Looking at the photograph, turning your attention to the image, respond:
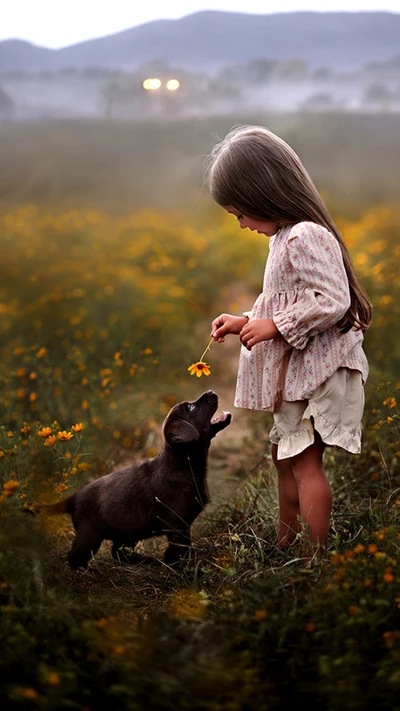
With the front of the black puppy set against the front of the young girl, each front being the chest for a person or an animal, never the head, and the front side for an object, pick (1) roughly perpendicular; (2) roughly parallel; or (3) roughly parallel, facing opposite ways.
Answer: roughly parallel, facing opposite ways

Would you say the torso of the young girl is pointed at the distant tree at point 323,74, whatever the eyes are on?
no

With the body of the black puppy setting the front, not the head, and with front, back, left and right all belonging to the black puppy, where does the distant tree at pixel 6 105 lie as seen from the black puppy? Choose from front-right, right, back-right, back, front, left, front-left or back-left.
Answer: left

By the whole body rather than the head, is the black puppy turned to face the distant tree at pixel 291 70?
no

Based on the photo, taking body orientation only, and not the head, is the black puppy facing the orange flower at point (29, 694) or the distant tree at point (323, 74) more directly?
the distant tree

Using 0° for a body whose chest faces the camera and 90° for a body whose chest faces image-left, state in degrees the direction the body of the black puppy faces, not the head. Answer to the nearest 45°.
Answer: approximately 270°

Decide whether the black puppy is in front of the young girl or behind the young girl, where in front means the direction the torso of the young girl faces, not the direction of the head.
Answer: in front

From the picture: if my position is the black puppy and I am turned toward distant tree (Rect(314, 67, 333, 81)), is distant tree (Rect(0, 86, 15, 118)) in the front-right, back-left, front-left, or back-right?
front-left

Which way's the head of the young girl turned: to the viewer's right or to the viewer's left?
to the viewer's left

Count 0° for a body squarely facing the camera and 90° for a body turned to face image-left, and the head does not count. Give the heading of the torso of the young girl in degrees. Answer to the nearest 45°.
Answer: approximately 90°

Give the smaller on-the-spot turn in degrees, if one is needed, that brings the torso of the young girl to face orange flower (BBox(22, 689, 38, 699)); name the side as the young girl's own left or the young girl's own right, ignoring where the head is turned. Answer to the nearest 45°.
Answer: approximately 45° to the young girl's own left

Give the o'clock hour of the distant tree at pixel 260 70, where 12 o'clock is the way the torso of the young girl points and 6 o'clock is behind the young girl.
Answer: The distant tree is roughly at 3 o'clock from the young girl.

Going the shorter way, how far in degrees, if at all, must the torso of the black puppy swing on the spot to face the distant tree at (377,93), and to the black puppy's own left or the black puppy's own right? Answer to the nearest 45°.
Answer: approximately 45° to the black puppy's own left

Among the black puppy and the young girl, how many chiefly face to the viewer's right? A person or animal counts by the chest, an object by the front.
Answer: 1
